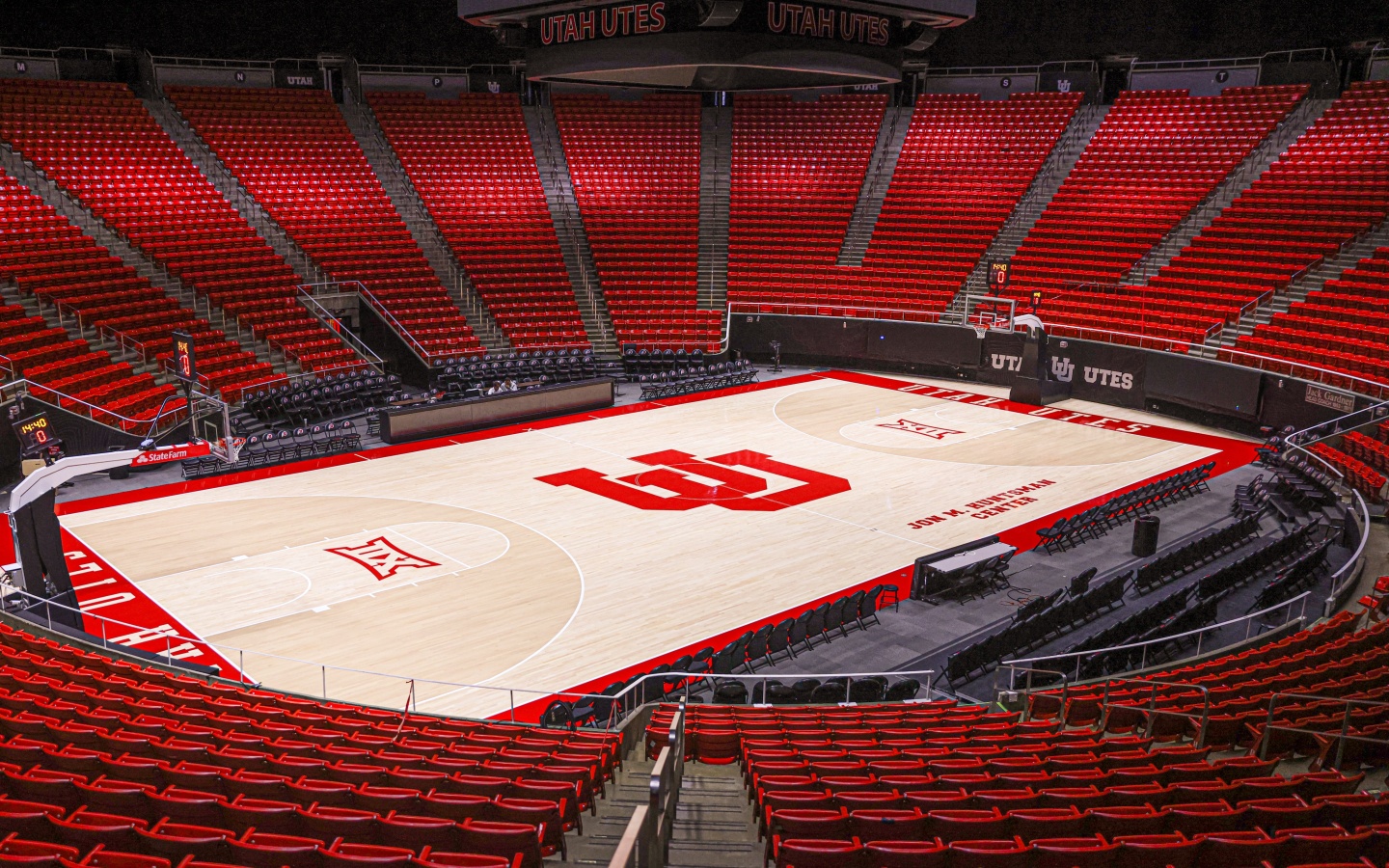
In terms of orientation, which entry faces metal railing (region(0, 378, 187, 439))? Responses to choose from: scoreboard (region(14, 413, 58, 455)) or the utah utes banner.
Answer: the utah utes banner

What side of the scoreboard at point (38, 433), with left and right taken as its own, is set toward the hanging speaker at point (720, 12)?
front

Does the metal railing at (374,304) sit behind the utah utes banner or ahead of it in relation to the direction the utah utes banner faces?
ahead

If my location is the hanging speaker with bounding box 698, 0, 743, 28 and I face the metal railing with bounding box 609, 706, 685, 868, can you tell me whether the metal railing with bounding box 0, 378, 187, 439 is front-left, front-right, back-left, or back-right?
back-right

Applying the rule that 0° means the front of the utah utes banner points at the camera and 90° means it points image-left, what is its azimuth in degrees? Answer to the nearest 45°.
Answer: approximately 45°

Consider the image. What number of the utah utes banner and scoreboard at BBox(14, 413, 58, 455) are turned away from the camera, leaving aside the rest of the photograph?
0

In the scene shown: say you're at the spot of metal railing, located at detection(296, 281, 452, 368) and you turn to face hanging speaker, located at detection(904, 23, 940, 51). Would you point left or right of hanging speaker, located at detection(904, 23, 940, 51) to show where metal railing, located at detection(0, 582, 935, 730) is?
right

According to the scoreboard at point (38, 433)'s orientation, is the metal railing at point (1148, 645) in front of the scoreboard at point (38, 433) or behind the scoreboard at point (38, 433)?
in front

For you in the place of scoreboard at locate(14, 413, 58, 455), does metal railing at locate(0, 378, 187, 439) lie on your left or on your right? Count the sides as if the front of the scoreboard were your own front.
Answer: on your left

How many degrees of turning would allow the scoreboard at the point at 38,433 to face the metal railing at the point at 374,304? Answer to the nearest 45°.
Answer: approximately 90° to its left

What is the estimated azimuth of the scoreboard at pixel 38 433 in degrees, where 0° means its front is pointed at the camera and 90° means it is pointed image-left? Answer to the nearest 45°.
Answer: approximately 315°

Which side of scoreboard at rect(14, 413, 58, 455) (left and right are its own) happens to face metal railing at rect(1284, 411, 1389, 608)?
front

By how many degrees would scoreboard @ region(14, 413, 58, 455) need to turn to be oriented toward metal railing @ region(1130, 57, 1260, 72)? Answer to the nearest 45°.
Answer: approximately 45° to its left

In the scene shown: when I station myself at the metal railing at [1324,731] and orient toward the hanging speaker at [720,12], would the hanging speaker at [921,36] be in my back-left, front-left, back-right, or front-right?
front-right

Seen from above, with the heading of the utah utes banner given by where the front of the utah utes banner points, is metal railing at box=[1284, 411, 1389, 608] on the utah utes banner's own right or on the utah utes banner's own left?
on the utah utes banner's own left
